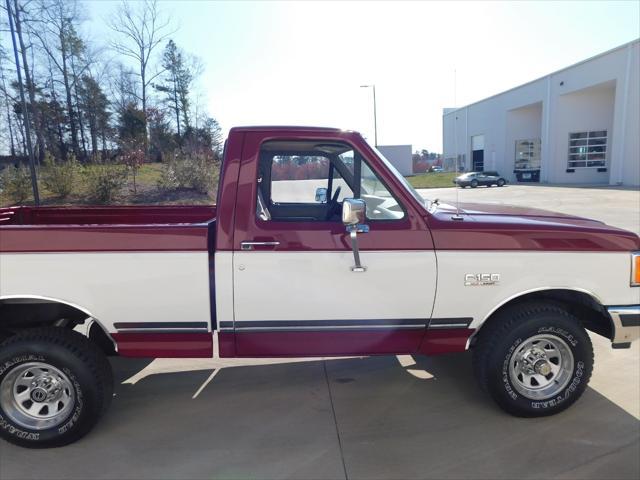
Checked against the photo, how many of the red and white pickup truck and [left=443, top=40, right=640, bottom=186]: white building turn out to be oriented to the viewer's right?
1

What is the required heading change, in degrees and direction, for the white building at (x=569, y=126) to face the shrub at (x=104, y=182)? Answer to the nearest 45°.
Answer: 0° — it already faces it

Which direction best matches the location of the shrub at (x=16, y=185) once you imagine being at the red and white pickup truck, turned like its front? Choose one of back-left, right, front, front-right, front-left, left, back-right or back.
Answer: back-left

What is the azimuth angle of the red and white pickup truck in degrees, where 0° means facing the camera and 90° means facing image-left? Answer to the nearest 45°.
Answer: approximately 270°

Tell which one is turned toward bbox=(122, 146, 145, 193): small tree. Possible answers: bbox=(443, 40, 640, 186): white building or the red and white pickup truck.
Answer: the white building

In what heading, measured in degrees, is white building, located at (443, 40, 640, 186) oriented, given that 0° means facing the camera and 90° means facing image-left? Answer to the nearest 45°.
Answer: approximately 45°

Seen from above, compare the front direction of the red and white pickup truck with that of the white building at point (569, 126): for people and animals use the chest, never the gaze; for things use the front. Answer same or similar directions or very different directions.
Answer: very different directions

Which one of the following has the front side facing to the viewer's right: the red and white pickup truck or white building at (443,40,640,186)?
the red and white pickup truck

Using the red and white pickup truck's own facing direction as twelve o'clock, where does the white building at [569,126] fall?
The white building is roughly at 10 o'clock from the red and white pickup truck.

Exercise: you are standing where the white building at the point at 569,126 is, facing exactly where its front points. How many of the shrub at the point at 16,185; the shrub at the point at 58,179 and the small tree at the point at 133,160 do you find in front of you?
3

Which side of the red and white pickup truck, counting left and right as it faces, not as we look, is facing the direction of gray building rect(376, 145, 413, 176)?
left
